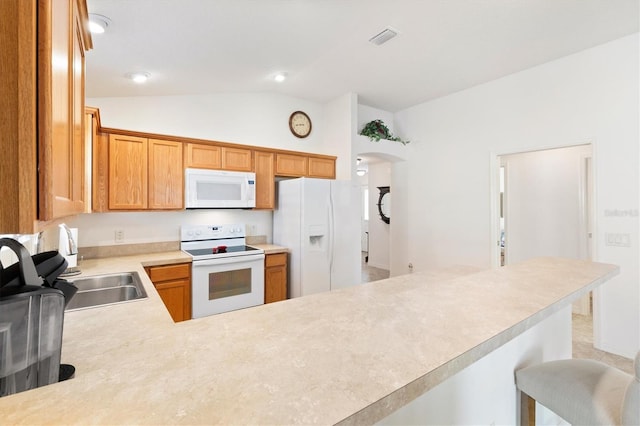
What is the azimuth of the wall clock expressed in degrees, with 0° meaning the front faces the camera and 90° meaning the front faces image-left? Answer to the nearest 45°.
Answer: approximately 315°

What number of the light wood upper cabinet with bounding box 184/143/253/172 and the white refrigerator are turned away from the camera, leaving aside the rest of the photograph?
0

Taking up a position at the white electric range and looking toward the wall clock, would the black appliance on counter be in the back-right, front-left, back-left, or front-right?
back-right

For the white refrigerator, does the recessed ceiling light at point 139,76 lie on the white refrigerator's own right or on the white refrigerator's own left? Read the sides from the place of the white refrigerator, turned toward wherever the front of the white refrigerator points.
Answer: on the white refrigerator's own right

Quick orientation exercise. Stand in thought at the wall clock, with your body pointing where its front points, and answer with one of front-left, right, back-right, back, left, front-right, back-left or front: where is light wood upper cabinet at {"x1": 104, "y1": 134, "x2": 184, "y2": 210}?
right

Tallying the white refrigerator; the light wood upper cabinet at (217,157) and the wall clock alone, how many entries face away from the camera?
0

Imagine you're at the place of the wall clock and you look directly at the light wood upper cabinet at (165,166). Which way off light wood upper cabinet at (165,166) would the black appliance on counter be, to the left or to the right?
left

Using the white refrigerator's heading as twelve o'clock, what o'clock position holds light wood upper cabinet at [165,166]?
The light wood upper cabinet is roughly at 4 o'clock from the white refrigerator.

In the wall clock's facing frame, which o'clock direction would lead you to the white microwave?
The white microwave is roughly at 3 o'clock from the wall clock.

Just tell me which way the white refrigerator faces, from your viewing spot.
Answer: facing the viewer and to the right of the viewer

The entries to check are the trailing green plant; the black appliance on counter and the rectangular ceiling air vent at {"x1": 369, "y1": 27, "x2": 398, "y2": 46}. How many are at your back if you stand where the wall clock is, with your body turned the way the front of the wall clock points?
0

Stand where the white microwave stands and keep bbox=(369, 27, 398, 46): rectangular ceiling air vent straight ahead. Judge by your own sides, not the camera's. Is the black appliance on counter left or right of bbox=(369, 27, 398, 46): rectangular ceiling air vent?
right

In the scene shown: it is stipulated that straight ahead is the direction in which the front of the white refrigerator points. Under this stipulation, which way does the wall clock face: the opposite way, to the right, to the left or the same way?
the same way

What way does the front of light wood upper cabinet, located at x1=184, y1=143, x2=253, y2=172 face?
toward the camera
